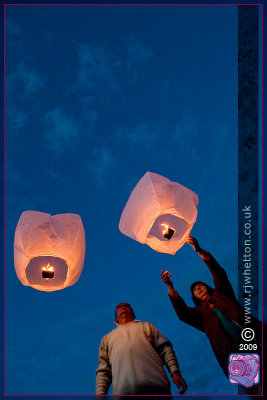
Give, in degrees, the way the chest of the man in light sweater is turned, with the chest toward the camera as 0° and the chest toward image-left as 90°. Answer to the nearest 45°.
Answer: approximately 0°
